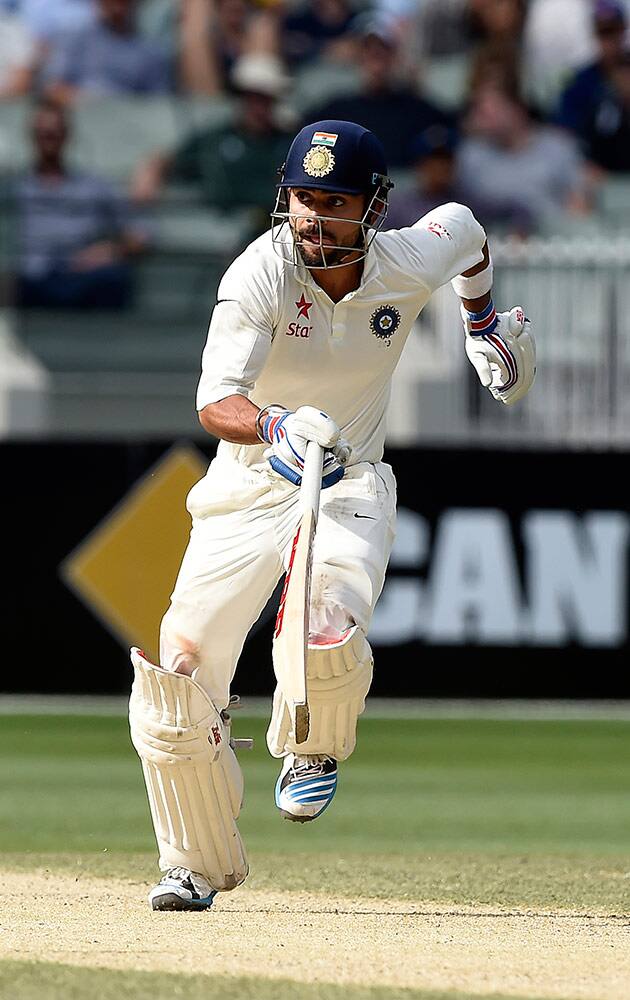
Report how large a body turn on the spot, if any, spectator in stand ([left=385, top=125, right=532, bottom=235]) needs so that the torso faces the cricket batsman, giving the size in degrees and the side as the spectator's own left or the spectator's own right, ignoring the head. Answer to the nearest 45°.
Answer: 0° — they already face them

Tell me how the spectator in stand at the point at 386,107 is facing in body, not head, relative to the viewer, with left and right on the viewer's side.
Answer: facing the viewer

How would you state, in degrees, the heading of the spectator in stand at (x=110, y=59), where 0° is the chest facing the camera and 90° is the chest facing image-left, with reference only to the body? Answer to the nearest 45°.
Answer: approximately 0°

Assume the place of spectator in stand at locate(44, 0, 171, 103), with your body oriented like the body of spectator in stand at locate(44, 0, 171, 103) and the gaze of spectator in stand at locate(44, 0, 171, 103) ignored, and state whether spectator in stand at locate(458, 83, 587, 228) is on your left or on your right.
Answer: on your left

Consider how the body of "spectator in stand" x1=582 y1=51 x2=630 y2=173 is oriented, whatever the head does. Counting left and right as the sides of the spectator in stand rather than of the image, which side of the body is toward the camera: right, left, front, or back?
front

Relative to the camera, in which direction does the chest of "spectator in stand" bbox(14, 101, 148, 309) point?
toward the camera

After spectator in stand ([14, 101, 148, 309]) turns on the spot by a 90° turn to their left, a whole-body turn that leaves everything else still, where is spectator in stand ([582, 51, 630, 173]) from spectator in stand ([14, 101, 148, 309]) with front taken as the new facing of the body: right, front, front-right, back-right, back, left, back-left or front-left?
front

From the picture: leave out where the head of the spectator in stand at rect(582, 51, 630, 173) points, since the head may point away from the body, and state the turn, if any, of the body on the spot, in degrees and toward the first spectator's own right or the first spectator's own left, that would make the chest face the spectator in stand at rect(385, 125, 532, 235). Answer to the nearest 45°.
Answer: approximately 45° to the first spectator's own right

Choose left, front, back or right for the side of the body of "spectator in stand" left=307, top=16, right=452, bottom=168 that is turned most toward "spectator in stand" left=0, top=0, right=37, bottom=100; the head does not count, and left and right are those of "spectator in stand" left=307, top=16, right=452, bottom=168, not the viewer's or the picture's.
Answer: right

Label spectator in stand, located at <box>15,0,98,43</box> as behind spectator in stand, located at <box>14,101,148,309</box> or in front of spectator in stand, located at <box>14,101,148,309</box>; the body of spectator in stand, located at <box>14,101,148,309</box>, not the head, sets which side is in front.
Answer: behind
